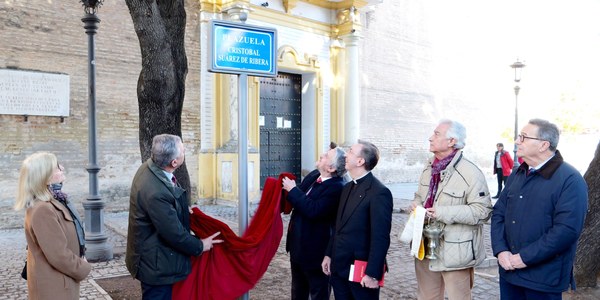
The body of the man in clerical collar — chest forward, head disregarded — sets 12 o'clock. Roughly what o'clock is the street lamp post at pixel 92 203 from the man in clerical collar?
The street lamp post is roughly at 3 o'clock from the man in clerical collar.

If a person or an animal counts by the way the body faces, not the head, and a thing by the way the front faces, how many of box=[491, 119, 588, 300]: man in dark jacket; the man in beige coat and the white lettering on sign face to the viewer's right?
0

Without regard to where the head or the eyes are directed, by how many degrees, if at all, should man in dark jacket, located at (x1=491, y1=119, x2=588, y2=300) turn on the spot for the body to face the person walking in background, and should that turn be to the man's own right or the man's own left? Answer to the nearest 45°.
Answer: approximately 135° to the man's own right

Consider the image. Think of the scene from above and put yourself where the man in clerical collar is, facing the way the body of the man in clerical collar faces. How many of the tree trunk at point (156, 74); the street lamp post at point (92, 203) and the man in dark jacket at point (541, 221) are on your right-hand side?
2

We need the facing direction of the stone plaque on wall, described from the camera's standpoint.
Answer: facing the viewer and to the right of the viewer

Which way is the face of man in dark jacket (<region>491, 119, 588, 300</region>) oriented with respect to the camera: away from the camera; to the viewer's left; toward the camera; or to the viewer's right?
to the viewer's left

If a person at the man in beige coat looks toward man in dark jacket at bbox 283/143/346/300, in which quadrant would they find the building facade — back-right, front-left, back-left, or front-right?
front-right

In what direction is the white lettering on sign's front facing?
toward the camera

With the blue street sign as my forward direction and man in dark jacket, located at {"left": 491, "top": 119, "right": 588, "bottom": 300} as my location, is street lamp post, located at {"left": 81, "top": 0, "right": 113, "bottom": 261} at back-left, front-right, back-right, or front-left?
front-right

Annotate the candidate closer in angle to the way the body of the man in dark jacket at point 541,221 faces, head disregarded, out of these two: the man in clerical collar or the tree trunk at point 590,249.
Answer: the man in clerical collar

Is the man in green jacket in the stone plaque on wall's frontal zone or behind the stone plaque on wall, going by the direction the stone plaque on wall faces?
frontal zone

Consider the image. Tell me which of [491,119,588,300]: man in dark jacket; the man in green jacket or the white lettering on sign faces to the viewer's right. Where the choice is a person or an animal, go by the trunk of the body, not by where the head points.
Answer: the man in green jacket

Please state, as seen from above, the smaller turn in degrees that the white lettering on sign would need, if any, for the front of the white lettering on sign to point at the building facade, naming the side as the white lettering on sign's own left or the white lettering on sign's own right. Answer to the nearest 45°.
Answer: approximately 180°

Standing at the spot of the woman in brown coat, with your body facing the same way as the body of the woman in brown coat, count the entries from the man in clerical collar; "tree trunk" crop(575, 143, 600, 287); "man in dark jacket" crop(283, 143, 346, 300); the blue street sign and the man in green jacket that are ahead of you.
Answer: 5

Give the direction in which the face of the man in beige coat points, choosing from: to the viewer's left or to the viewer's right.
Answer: to the viewer's left

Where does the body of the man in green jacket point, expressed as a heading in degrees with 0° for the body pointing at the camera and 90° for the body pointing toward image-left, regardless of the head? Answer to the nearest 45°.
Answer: approximately 270°

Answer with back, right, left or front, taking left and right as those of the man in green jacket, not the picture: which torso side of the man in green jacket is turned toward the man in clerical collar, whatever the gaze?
front

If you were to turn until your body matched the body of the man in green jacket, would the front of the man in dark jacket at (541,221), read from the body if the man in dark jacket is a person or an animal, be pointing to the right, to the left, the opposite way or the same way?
the opposite way
